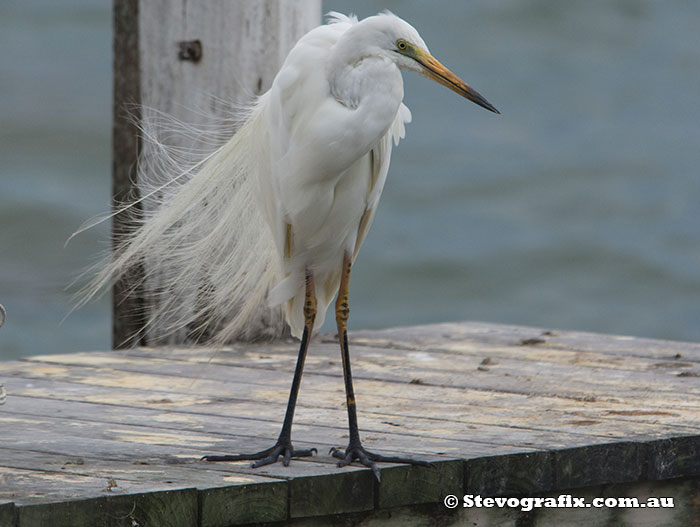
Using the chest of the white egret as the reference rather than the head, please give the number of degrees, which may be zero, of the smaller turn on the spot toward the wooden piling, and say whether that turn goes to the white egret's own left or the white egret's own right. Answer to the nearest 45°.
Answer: approximately 135° to the white egret's own left

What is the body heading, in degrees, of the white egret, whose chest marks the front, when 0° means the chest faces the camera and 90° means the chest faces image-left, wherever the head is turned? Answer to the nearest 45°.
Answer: approximately 315°
